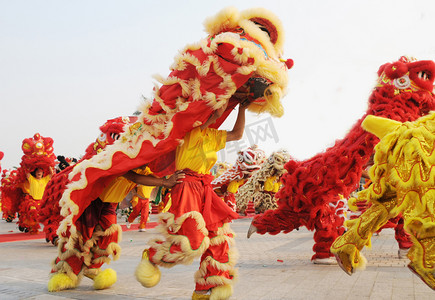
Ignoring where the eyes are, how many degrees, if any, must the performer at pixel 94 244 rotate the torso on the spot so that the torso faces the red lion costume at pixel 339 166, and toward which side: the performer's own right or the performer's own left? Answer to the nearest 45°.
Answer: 0° — they already face it

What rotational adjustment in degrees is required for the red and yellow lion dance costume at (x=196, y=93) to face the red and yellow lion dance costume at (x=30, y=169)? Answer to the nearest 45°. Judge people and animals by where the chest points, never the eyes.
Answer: approximately 135° to its left

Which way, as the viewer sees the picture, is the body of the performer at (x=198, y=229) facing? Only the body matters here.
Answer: to the viewer's right

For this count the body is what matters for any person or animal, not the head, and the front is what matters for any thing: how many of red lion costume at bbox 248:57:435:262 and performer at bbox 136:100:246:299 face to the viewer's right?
2

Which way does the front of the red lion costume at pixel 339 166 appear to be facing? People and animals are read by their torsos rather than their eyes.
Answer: to the viewer's right

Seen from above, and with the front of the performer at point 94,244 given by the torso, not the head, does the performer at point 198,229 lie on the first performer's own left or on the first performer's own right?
on the first performer's own right

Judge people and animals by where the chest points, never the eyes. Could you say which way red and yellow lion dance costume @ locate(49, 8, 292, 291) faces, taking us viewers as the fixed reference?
facing to the right of the viewer

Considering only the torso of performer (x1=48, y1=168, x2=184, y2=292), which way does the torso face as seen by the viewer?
to the viewer's right
